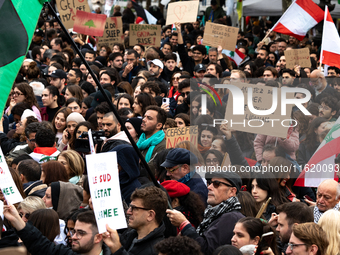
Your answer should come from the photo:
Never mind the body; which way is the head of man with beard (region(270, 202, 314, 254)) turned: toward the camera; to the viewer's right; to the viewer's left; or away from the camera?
to the viewer's left

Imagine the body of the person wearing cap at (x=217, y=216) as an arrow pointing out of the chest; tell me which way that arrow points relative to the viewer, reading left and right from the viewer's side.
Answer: facing to the left of the viewer

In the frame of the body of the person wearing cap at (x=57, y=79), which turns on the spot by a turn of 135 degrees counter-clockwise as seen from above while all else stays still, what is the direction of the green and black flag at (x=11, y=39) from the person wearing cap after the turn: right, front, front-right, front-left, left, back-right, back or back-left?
front-right

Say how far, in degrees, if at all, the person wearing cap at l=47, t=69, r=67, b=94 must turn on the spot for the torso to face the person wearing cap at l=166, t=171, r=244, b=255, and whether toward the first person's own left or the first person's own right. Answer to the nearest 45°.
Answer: approximately 90° to the first person's own left

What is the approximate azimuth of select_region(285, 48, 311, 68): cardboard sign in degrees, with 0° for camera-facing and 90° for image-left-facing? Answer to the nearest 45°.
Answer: approximately 0°

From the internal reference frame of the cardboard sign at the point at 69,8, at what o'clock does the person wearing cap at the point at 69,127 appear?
The person wearing cap is roughly at 12 o'clock from the cardboard sign.

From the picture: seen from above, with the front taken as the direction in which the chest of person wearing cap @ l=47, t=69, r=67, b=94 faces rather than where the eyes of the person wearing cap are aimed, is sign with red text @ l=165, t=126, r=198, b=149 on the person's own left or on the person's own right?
on the person's own left

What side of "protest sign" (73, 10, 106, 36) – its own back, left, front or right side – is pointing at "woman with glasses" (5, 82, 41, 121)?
front
